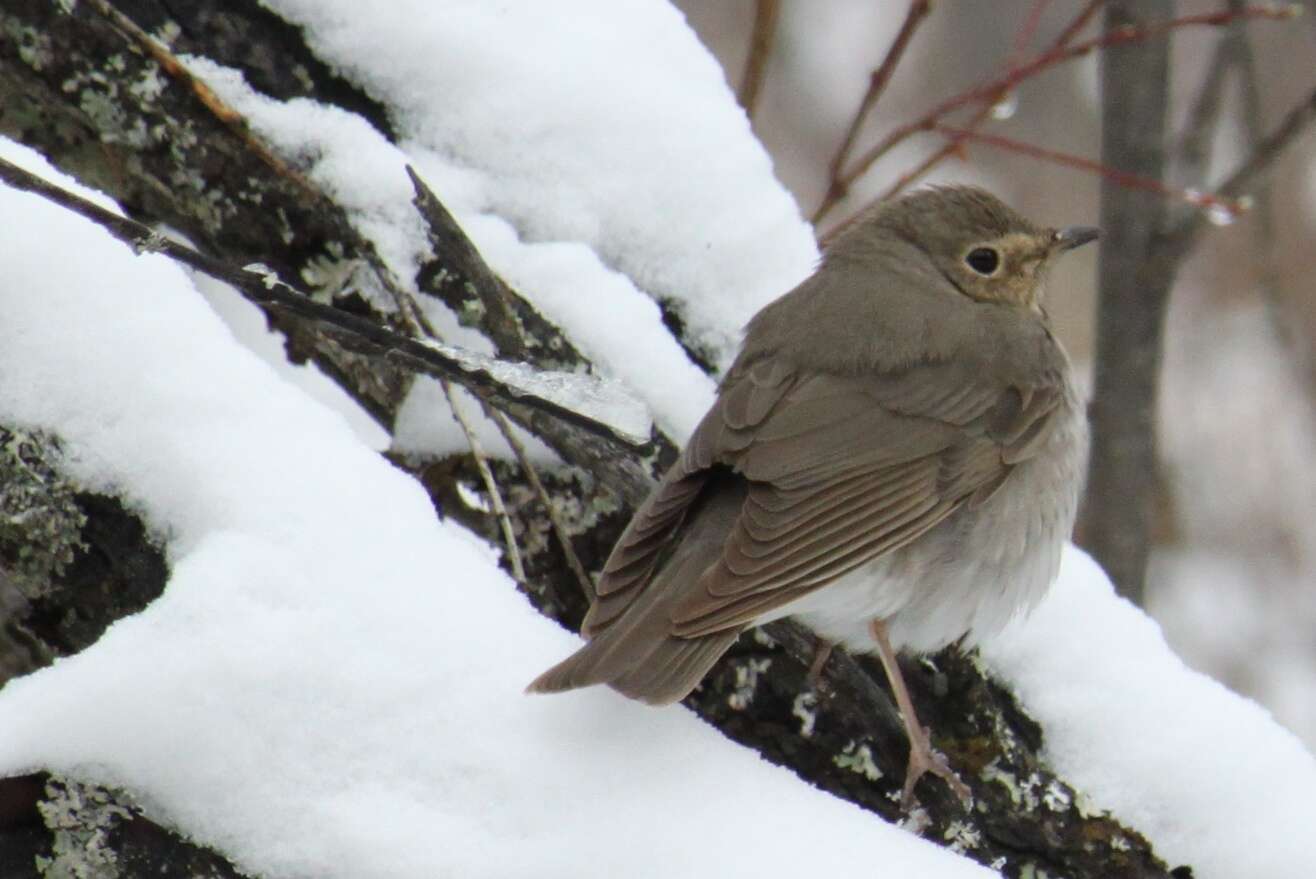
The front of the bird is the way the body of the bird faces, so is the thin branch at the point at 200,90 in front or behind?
behind

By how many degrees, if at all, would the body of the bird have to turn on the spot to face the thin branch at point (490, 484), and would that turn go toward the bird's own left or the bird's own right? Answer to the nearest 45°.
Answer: approximately 180°

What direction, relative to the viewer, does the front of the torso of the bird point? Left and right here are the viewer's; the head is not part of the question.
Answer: facing away from the viewer and to the right of the viewer
